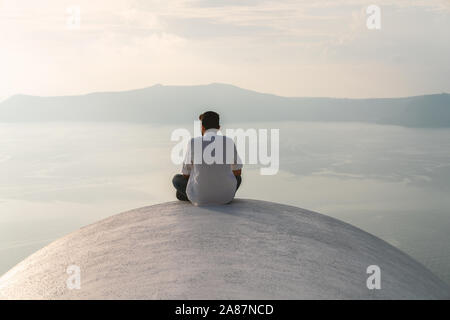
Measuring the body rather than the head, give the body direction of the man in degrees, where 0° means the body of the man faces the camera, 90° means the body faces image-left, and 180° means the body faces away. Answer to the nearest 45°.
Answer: approximately 180°
